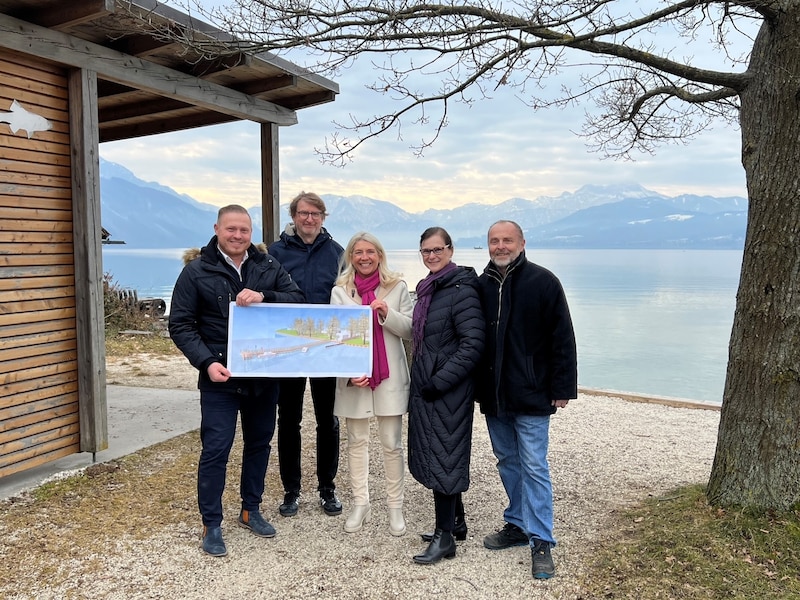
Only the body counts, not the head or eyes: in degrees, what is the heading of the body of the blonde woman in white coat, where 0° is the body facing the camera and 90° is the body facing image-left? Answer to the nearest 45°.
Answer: approximately 0°

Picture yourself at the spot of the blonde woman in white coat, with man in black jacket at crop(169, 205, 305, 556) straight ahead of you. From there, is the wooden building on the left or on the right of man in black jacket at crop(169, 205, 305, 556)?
right

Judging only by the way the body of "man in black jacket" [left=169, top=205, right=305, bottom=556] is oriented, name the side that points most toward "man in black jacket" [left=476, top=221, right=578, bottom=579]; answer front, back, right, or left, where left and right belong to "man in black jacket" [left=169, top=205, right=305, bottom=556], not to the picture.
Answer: left

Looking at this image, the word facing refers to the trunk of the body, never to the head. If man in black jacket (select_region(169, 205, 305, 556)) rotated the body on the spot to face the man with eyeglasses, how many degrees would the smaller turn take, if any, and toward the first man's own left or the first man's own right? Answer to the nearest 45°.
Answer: approximately 135° to the first man's own left

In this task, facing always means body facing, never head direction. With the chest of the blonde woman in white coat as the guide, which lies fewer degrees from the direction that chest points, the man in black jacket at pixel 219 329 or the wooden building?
the man in black jacket

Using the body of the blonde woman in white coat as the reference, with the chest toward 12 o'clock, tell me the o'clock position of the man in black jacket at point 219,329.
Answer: The man in black jacket is roughly at 3 o'clock from the blonde woman in white coat.

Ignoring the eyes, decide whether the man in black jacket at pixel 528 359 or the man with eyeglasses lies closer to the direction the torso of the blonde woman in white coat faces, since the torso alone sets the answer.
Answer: the man in black jacket
